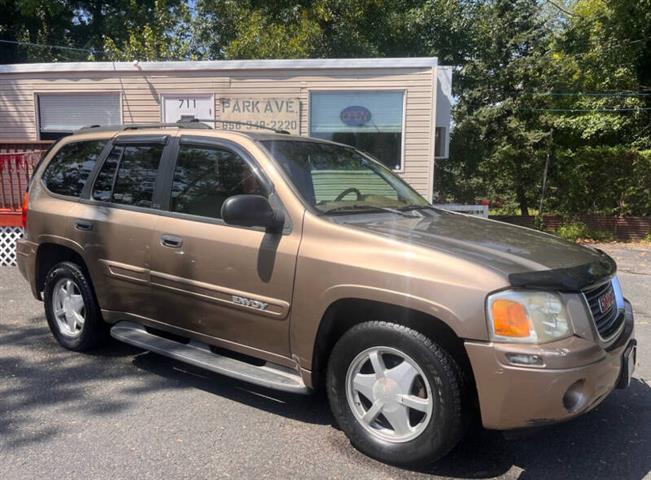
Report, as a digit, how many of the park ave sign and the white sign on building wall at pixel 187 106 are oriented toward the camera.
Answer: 2

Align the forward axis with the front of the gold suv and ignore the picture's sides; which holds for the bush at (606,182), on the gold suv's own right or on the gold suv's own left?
on the gold suv's own left

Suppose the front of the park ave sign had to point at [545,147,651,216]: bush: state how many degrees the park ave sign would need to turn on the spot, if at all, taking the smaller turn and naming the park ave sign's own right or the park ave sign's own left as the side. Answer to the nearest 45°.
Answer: approximately 90° to the park ave sign's own left

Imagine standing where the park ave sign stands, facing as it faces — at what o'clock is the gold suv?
The gold suv is roughly at 12 o'clock from the park ave sign.

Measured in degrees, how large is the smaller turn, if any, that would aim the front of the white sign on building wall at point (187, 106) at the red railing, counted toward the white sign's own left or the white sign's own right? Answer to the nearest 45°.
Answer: approximately 45° to the white sign's own right

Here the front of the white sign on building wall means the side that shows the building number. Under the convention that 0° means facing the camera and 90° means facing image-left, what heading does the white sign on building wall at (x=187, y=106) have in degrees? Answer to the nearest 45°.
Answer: approximately 0°

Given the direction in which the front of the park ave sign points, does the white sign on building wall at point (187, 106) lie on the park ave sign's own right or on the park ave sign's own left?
on the park ave sign's own right

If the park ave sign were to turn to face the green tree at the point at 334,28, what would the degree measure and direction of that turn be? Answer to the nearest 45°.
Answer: approximately 180°

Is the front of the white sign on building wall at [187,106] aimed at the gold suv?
yes

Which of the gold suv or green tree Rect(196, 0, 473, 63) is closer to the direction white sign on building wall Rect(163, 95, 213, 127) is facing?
the gold suv

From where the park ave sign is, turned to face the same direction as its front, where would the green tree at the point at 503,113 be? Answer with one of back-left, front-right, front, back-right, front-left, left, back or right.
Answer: back-left
